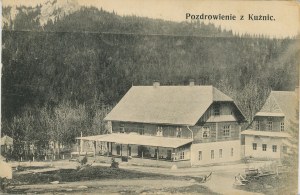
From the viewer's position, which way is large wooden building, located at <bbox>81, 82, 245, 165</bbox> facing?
facing the viewer and to the left of the viewer

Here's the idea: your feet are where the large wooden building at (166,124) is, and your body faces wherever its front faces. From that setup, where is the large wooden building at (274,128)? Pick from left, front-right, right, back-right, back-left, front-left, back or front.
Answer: back-left
